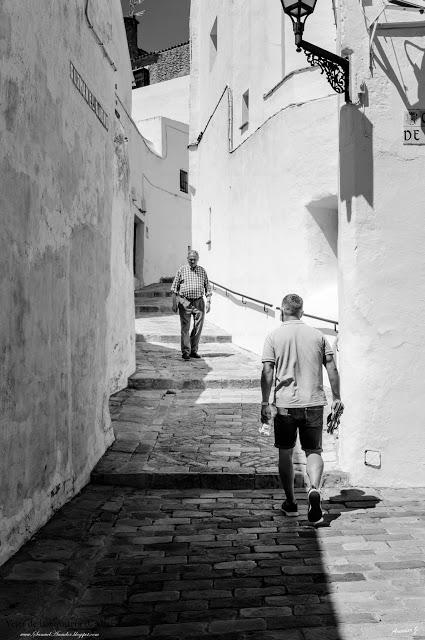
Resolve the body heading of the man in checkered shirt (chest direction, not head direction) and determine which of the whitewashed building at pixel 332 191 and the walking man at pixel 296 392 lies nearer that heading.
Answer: the walking man

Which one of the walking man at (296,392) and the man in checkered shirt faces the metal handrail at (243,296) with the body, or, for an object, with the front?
the walking man

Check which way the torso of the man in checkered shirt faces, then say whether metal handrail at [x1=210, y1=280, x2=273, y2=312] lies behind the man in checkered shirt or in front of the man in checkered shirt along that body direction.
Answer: behind

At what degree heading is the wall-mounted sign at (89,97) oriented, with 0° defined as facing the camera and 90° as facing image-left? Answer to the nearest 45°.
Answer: approximately 270°

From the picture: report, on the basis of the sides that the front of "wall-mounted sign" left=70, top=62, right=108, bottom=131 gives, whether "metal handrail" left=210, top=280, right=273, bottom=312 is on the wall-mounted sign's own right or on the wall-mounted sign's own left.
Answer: on the wall-mounted sign's own left

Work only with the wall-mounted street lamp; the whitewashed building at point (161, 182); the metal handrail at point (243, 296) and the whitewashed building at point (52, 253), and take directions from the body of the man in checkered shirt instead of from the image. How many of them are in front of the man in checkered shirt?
2

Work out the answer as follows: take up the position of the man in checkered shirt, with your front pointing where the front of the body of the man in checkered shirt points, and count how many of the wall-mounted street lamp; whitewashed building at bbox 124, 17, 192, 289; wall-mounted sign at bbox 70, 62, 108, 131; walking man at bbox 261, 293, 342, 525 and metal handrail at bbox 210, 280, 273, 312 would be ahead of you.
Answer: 3

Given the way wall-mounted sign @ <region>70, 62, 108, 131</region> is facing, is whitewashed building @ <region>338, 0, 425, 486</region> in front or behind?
in front

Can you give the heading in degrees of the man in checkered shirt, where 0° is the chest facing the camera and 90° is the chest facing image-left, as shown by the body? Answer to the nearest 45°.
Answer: approximately 0°

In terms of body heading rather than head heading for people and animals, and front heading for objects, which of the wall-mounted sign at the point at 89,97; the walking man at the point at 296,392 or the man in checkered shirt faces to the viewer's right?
the wall-mounted sign

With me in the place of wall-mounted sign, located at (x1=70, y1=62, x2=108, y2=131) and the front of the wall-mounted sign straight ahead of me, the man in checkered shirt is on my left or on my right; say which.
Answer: on my left

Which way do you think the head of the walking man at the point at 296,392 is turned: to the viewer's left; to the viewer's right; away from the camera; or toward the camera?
away from the camera

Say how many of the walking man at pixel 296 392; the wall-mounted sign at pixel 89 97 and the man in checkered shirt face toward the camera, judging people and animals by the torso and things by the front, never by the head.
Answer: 1

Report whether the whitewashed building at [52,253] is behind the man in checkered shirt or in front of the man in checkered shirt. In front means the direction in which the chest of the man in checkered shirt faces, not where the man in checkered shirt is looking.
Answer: in front

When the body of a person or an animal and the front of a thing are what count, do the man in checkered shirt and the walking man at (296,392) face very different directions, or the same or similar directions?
very different directions

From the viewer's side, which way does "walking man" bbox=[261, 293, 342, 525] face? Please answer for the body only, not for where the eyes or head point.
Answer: away from the camera

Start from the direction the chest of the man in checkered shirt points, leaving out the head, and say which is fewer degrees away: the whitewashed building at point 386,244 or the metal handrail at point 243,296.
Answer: the whitewashed building

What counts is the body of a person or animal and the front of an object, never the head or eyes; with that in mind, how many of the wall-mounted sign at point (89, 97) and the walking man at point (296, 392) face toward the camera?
0
